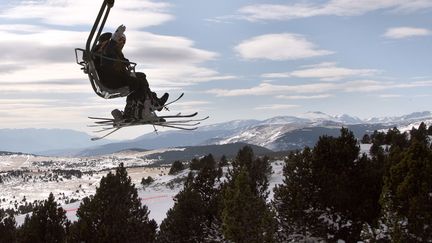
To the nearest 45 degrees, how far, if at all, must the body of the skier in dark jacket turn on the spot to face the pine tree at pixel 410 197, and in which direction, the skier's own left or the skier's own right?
approximately 45° to the skier's own left

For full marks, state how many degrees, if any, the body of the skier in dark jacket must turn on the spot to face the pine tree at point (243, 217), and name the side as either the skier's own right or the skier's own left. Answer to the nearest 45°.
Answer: approximately 90° to the skier's own left

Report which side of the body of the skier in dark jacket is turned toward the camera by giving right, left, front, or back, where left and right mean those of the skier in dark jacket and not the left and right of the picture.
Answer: right

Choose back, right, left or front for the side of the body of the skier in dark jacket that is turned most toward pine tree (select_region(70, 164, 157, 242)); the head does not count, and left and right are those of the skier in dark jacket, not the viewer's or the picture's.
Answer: left

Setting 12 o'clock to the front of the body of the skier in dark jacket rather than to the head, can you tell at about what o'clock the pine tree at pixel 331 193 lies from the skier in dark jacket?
The pine tree is roughly at 10 o'clock from the skier in dark jacket.
